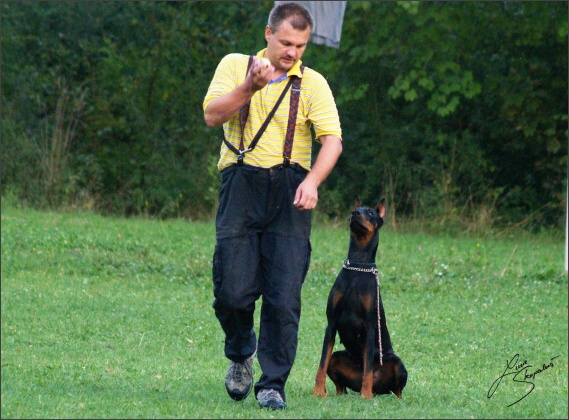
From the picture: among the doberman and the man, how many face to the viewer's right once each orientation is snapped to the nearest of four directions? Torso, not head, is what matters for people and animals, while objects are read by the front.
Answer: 0

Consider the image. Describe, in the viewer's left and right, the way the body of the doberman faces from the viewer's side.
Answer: facing the viewer and to the left of the viewer

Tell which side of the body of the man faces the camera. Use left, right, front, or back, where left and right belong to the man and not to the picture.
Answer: front
